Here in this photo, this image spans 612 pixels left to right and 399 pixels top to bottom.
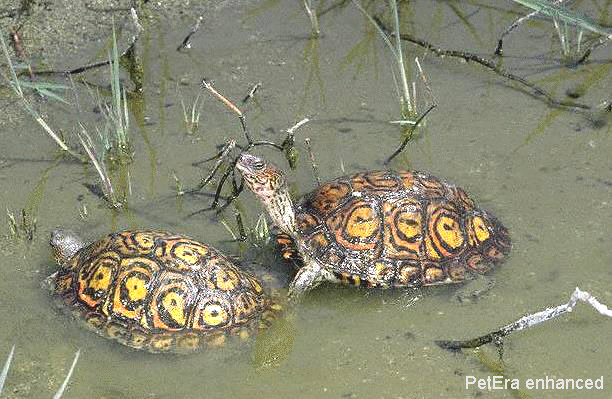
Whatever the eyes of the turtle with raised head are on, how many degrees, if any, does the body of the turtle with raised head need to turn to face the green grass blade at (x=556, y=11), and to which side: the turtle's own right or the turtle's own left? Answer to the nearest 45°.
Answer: approximately 135° to the turtle's own right

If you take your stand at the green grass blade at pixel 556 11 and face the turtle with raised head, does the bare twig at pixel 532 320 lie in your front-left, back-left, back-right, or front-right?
front-left

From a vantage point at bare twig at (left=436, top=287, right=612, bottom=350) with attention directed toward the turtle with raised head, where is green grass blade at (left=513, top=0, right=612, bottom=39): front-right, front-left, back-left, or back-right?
front-right

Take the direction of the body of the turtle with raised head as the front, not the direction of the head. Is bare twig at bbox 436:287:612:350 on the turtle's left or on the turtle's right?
on the turtle's left

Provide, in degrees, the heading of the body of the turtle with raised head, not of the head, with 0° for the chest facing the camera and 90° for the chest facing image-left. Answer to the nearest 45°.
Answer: approximately 90°
